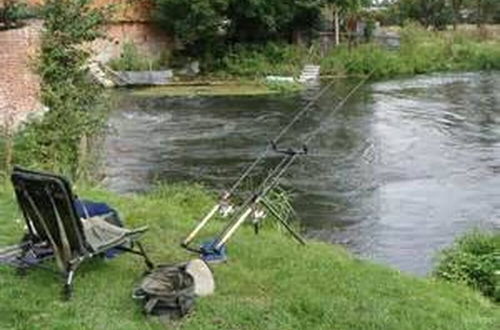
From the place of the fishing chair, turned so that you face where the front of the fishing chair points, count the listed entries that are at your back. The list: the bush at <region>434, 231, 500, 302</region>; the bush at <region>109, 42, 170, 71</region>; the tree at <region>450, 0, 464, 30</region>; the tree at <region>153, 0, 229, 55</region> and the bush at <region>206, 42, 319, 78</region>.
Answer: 0

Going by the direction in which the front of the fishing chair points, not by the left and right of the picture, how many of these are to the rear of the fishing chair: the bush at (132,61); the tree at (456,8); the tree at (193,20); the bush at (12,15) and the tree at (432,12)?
0

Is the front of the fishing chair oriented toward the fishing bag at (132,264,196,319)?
no

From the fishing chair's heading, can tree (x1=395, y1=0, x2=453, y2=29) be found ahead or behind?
ahead

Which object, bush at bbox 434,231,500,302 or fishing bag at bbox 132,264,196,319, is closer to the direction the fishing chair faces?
the bush

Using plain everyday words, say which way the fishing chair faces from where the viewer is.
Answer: facing away from the viewer and to the right of the viewer

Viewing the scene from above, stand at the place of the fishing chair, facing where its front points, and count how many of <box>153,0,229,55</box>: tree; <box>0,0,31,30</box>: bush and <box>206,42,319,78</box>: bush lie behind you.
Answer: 0

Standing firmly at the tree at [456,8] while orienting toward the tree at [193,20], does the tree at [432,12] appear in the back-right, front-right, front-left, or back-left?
front-right

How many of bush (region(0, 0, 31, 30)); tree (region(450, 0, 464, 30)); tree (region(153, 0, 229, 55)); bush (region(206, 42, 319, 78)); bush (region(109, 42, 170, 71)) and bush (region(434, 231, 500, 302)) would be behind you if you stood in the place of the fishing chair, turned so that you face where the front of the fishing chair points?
0

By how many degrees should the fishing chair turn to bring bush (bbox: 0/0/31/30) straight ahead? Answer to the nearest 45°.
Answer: approximately 45° to its left

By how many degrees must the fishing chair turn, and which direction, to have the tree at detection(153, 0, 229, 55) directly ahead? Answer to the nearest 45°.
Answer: approximately 45° to its left

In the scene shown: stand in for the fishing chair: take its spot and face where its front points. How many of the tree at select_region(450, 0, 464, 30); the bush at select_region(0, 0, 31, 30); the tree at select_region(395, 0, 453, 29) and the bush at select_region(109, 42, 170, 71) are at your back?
0

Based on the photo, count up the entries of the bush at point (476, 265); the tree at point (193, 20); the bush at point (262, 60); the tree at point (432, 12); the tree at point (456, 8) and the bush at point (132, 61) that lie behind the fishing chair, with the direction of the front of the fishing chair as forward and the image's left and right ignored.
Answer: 0
